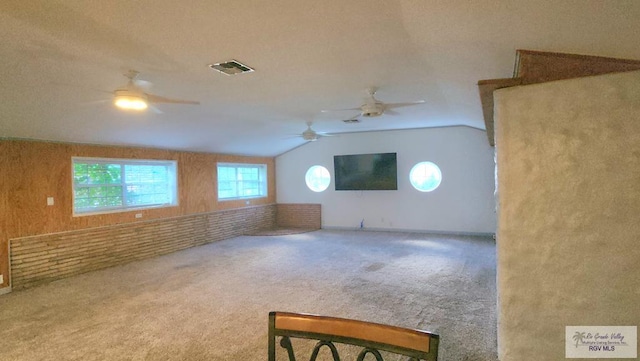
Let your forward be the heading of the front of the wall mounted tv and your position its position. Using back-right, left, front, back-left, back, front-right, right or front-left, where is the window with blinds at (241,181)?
right

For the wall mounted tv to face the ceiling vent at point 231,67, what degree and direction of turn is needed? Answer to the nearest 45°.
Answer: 0° — it already faces it

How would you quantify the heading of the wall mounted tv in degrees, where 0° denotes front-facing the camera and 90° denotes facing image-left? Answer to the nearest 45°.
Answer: approximately 0°

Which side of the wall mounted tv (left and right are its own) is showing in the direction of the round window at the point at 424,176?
left

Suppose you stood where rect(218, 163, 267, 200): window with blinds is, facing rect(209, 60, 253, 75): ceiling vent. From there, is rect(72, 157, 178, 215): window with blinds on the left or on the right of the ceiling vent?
right

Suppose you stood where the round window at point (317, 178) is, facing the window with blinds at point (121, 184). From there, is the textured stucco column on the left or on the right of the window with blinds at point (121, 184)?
left

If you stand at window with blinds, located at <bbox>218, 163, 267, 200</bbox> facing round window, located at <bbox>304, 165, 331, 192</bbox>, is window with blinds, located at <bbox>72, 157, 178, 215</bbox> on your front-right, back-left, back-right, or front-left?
back-right
